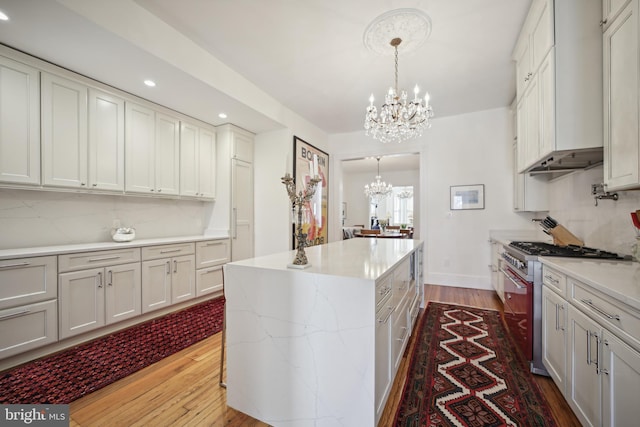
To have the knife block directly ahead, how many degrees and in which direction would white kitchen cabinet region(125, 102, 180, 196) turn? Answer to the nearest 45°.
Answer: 0° — it already faces it

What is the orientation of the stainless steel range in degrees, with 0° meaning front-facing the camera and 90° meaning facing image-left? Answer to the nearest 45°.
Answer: approximately 90°

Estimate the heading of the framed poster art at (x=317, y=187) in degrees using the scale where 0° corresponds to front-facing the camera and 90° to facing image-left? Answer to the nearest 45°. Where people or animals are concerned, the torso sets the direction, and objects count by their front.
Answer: approximately 315°

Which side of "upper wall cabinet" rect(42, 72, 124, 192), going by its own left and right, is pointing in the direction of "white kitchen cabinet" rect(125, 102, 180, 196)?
left

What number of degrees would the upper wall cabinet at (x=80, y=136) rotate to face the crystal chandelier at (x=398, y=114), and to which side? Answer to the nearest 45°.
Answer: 0° — it already faces it

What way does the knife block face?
to the viewer's left
